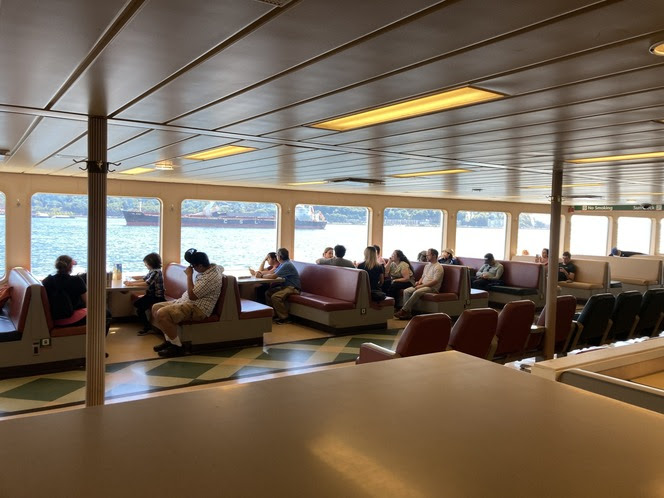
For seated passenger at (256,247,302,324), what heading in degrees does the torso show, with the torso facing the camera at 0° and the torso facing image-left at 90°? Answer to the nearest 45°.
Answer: approximately 90°

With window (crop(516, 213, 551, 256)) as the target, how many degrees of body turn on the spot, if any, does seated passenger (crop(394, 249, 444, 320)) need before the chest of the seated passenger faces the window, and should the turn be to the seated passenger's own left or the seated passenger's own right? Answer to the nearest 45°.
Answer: approximately 180°

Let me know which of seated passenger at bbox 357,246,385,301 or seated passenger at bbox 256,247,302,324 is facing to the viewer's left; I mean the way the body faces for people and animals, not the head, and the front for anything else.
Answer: seated passenger at bbox 256,247,302,324

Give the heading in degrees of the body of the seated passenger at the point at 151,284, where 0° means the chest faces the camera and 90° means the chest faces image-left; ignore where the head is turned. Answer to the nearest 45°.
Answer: approximately 90°

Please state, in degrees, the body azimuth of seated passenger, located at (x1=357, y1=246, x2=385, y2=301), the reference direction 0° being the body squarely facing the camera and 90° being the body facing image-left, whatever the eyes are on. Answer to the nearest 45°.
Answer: approximately 225°

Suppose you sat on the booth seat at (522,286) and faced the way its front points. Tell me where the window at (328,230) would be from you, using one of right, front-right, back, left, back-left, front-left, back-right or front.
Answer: front-right

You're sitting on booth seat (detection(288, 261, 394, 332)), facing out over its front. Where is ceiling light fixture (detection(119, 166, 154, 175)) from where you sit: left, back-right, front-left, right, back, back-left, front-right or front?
front-right

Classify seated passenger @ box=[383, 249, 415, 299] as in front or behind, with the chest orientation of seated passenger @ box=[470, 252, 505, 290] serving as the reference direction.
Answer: in front

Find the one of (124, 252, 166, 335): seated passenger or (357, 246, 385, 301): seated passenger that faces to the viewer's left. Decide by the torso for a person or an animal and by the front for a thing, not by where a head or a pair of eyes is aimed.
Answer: (124, 252, 166, 335): seated passenger

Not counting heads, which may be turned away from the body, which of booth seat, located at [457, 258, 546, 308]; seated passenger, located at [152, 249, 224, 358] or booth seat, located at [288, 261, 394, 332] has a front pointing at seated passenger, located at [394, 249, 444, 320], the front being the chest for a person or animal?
booth seat, located at [457, 258, 546, 308]
